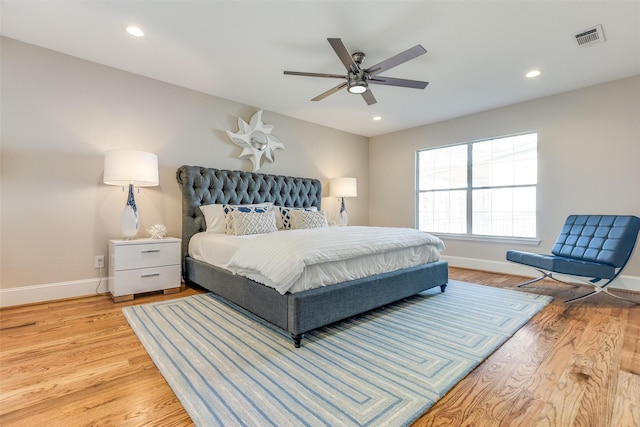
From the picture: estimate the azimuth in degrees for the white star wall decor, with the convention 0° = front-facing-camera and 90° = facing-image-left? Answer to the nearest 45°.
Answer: approximately 315°

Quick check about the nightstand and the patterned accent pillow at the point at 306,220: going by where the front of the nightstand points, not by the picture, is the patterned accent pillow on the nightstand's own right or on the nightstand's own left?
on the nightstand's own left

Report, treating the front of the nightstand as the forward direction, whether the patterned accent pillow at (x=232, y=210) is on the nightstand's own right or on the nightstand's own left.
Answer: on the nightstand's own left

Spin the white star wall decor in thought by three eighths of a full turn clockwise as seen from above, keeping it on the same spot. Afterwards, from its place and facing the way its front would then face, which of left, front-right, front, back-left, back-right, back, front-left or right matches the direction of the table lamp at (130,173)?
front-left

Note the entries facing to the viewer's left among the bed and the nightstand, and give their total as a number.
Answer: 0

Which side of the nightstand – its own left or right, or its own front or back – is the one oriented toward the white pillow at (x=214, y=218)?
left

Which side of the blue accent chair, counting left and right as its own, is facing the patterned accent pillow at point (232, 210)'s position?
front

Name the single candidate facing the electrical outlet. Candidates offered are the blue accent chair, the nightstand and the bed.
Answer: the blue accent chair

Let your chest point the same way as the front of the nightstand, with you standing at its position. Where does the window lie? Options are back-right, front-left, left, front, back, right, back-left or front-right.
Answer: left

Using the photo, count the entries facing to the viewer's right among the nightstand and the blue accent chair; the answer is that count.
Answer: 0

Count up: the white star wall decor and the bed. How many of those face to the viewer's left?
0
